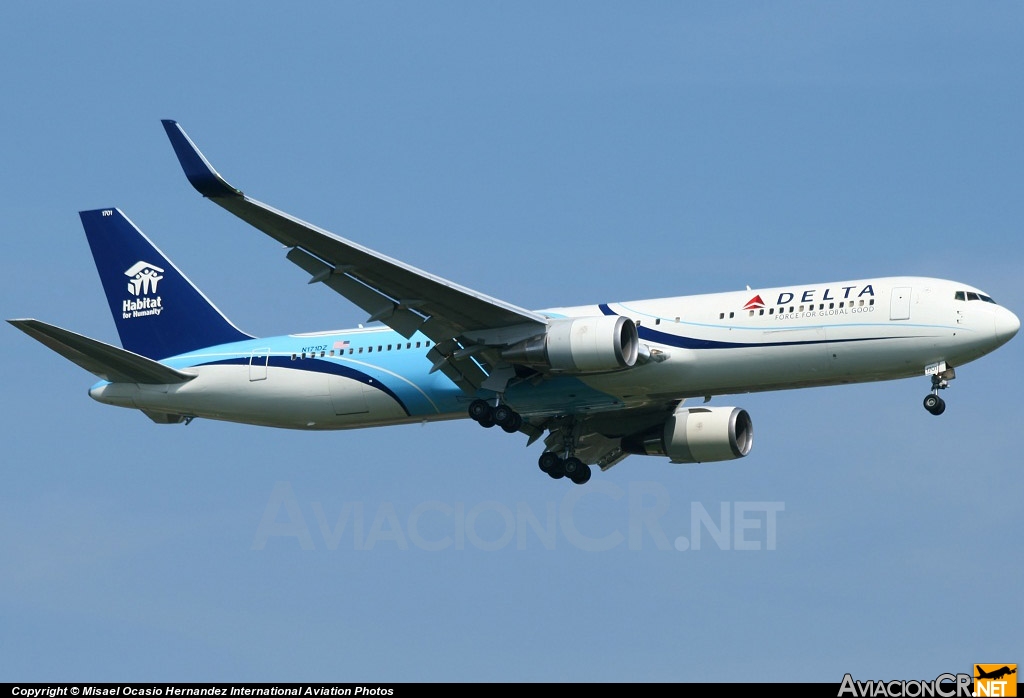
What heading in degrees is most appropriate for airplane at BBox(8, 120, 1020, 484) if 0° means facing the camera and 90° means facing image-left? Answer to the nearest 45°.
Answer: approximately 315°
